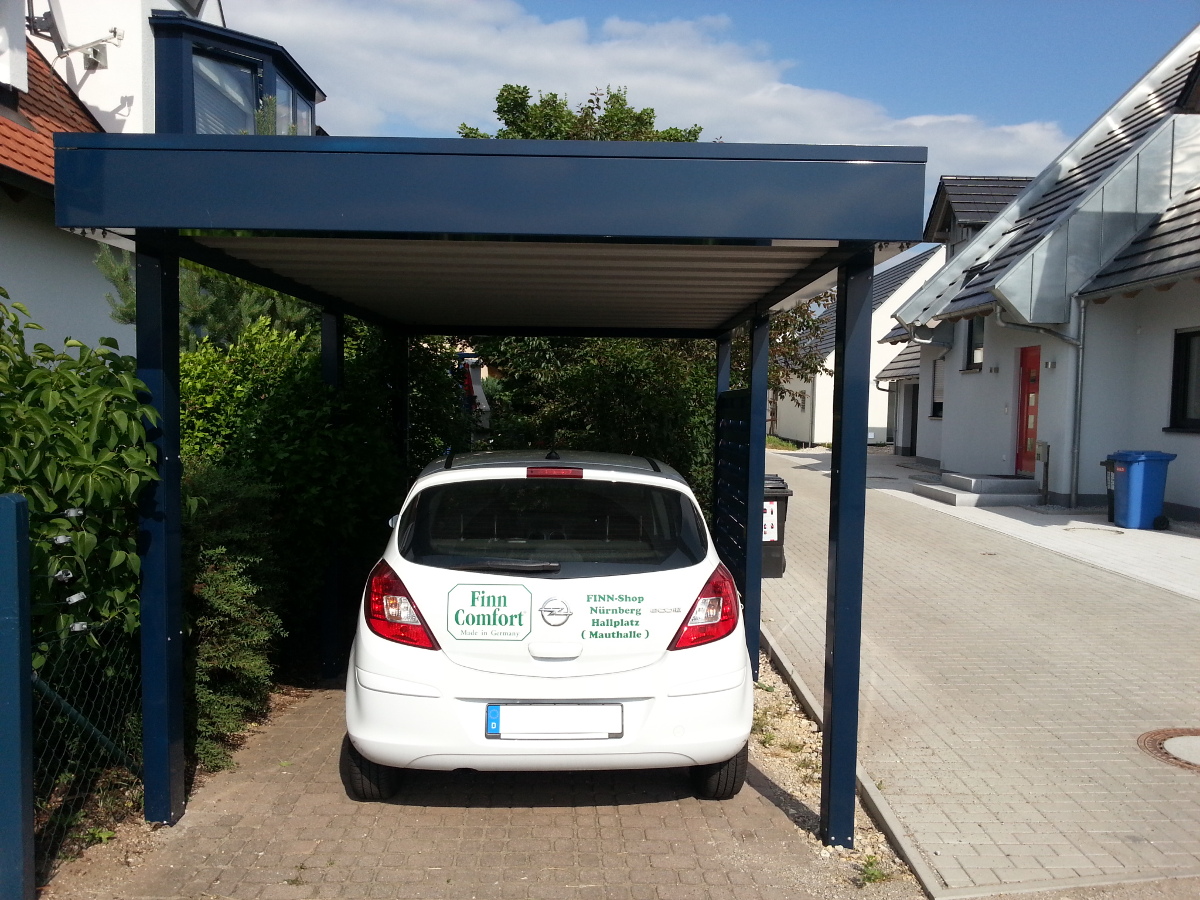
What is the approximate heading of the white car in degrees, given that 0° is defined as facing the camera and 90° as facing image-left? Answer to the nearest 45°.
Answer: approximately 180°

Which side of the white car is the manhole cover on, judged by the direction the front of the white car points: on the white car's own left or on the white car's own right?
on the white car's own right

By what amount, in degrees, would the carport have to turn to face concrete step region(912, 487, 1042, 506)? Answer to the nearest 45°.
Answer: approximately 135° to its left

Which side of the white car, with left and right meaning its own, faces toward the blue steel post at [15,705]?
back

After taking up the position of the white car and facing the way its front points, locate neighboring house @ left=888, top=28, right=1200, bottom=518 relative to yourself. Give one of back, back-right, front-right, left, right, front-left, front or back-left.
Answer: front-right

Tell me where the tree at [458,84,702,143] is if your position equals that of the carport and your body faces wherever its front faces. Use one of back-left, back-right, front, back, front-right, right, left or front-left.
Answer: back

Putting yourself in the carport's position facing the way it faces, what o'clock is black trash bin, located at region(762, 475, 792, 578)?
The black trash bin is roughly at 7 o'clock from the carport.

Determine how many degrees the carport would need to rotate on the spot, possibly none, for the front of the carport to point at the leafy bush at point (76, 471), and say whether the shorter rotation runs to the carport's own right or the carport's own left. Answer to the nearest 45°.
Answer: approximately 90° to the carport's own right

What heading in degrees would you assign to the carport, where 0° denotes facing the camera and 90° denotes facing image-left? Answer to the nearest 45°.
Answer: approximately 0°

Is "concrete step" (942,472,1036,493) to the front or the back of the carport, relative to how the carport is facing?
to the back
